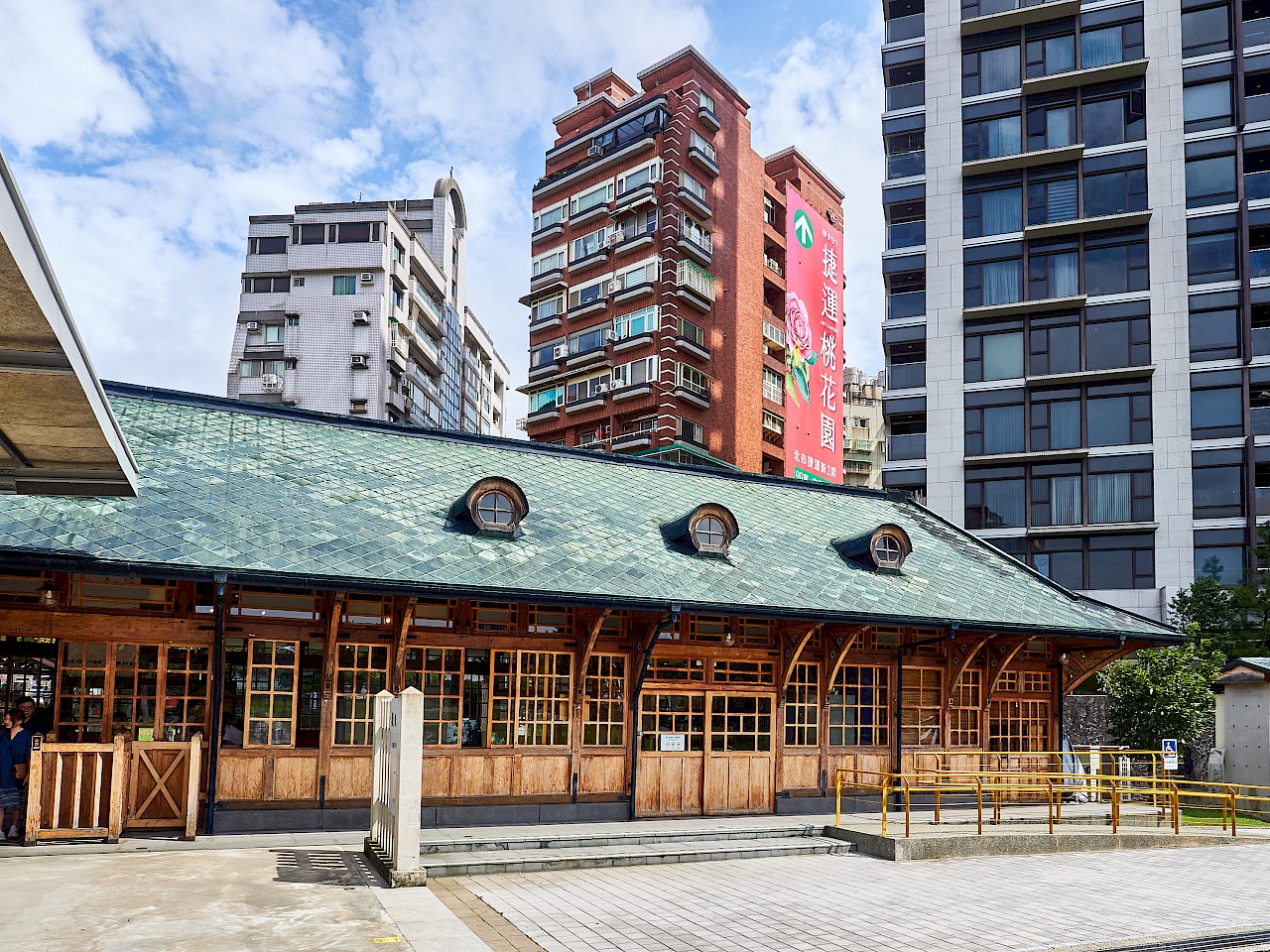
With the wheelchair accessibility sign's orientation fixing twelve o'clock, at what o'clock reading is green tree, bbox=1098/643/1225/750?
The green tree is roughly at 6 o'clock from the wheelchair accessibility sign.

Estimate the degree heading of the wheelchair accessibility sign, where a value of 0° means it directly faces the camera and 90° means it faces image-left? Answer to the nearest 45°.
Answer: approximately 0°

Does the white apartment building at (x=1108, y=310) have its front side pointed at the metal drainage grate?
yes

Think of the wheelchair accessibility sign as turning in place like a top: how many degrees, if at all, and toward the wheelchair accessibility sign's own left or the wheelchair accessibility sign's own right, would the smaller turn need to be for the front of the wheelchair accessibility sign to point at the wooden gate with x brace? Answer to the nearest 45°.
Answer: approximately 45° to the wheelchair accessibility sign's own right

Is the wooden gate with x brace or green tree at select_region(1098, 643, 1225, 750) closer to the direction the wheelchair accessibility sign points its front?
the wooden gate with x brace

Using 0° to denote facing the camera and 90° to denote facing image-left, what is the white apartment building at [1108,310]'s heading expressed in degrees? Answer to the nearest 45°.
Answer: approximately 0°

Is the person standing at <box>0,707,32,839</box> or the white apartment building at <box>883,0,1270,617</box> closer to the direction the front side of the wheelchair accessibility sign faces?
the person standing

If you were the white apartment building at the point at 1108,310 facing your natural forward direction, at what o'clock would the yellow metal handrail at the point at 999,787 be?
The yellow metal handrail is roughly at 12 o'clock from the white apartment building.

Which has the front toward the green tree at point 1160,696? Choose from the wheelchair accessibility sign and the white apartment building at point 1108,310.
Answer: the white apartment building

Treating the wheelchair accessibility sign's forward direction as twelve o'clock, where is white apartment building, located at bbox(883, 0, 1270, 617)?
The white apartment building is roughly at 6 o'clock from the wheelchair accessibility sign.

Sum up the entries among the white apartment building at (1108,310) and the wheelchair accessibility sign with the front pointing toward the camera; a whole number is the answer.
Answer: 2
